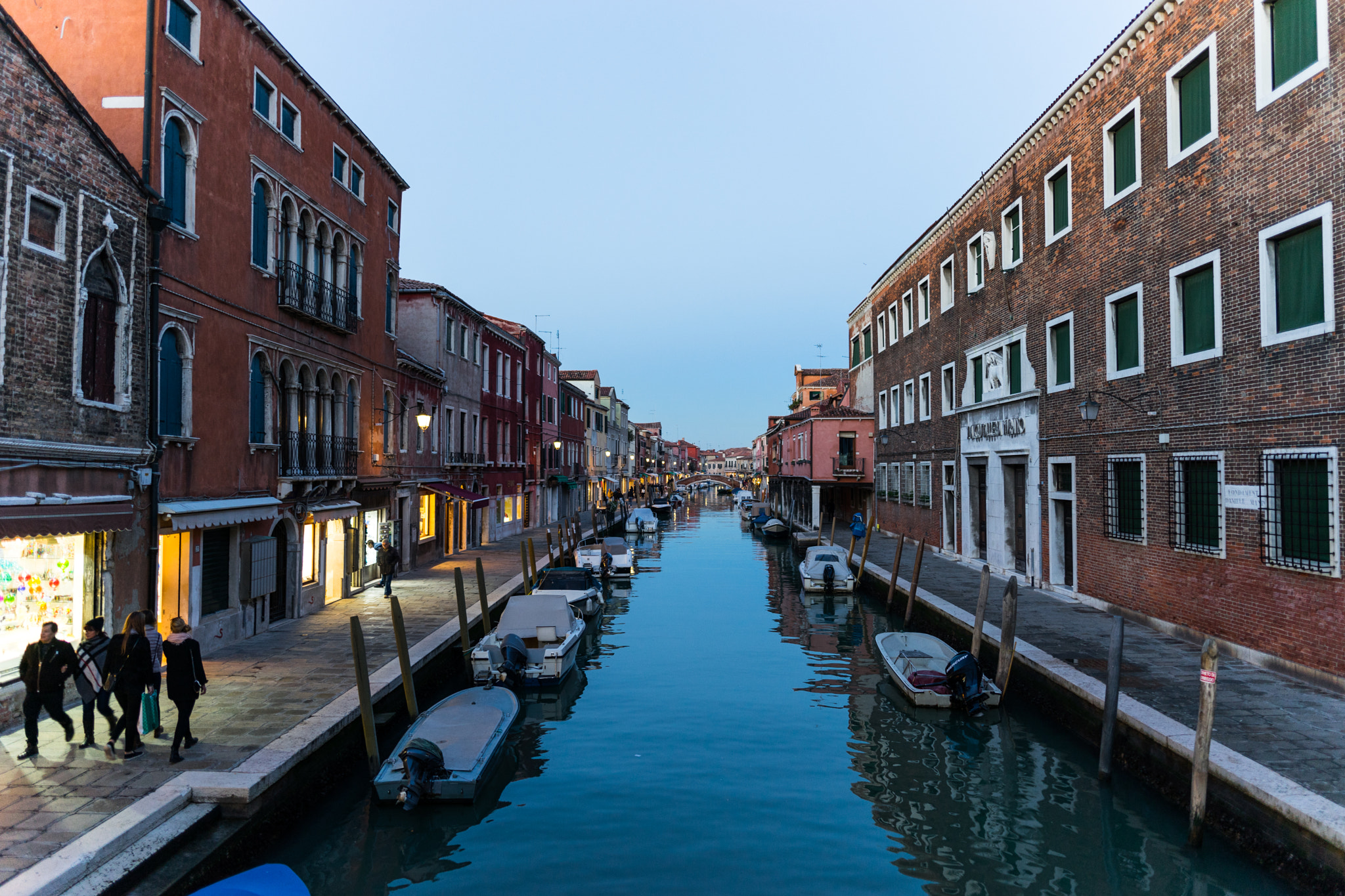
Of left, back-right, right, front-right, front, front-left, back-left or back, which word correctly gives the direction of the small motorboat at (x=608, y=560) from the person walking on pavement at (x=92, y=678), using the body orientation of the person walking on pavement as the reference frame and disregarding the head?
back

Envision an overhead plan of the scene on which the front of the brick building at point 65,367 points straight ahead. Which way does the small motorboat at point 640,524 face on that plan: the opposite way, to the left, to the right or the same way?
to the left

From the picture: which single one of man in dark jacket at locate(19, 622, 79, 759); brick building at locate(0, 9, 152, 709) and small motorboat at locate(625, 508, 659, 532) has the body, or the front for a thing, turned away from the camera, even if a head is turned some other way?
the small motorboat

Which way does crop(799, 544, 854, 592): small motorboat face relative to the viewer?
away from the camera

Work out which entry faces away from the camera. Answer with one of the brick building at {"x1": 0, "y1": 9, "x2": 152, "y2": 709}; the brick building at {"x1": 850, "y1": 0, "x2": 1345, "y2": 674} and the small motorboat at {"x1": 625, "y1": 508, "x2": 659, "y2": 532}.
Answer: the small motorboat

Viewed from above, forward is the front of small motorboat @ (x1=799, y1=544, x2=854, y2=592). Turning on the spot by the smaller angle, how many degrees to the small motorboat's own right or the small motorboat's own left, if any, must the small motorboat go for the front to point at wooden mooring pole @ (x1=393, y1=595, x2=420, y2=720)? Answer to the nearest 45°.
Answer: approximately 180°

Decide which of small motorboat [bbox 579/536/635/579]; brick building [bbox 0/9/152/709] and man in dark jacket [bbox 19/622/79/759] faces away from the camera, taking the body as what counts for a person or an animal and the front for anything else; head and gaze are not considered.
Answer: the small motorboat

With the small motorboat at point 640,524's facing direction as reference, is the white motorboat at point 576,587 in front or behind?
behind

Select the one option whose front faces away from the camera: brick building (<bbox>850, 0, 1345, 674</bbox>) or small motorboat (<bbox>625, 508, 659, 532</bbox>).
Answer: the small motorboat

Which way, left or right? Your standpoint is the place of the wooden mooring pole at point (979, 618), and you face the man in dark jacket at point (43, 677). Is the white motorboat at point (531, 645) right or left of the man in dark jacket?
right

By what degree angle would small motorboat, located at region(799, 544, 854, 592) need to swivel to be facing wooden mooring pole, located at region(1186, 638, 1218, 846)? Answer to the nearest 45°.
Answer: approximately 180°

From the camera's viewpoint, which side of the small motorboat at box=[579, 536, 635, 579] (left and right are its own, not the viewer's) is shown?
back
